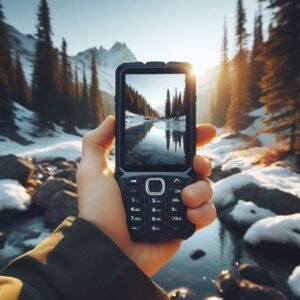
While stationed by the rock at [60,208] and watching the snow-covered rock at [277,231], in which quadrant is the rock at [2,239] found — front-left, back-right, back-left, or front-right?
back-right

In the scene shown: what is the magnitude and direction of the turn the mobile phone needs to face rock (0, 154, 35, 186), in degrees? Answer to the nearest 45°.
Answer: approximately 135° to its right

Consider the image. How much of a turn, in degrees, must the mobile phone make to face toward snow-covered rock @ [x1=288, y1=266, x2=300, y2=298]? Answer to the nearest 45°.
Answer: approximately 135° to its left

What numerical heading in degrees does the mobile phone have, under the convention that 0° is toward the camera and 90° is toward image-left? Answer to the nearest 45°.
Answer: approximately 0°
